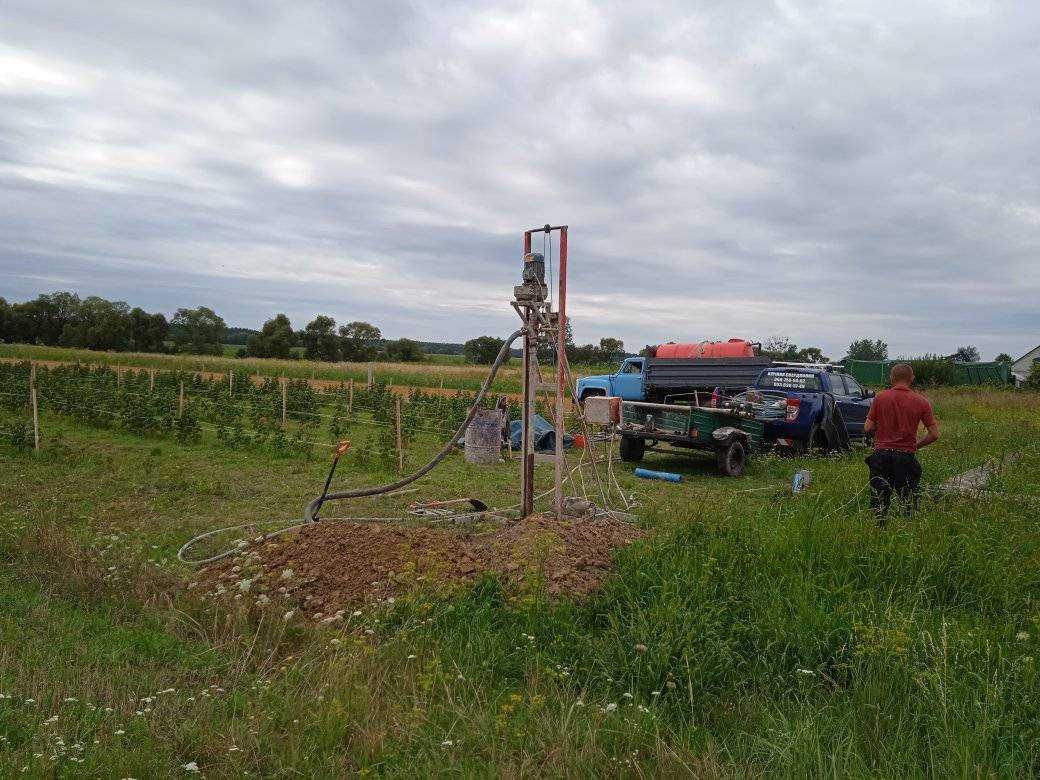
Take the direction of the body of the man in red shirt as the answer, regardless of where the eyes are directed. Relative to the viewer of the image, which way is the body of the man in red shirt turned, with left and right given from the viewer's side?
facing away from the viewer

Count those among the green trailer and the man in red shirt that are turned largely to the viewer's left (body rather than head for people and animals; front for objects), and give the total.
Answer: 0

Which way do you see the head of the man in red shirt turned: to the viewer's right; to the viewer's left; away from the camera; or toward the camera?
away from the camera

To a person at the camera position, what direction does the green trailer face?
facing away from the viewer and to the right of the viewer

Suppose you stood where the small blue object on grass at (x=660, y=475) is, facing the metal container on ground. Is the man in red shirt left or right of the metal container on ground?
left

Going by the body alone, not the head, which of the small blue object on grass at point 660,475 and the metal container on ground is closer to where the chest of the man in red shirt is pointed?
the small blue object on grass

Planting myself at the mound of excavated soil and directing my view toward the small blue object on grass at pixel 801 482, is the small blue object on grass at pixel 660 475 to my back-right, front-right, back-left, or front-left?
front-left

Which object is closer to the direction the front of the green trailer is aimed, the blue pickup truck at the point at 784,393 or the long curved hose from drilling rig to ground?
the blue pickup truck

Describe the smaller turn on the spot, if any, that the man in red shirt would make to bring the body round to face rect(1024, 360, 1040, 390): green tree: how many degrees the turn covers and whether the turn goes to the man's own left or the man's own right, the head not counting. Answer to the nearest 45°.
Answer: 0° — they already face it

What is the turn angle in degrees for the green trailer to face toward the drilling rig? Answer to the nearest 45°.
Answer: approximately 135° to its right

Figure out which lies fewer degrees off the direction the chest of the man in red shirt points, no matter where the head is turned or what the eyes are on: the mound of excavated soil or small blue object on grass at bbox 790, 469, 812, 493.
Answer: the small blue object on grass

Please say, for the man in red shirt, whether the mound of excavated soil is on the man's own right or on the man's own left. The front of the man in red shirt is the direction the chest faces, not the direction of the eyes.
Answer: on the man's own left
